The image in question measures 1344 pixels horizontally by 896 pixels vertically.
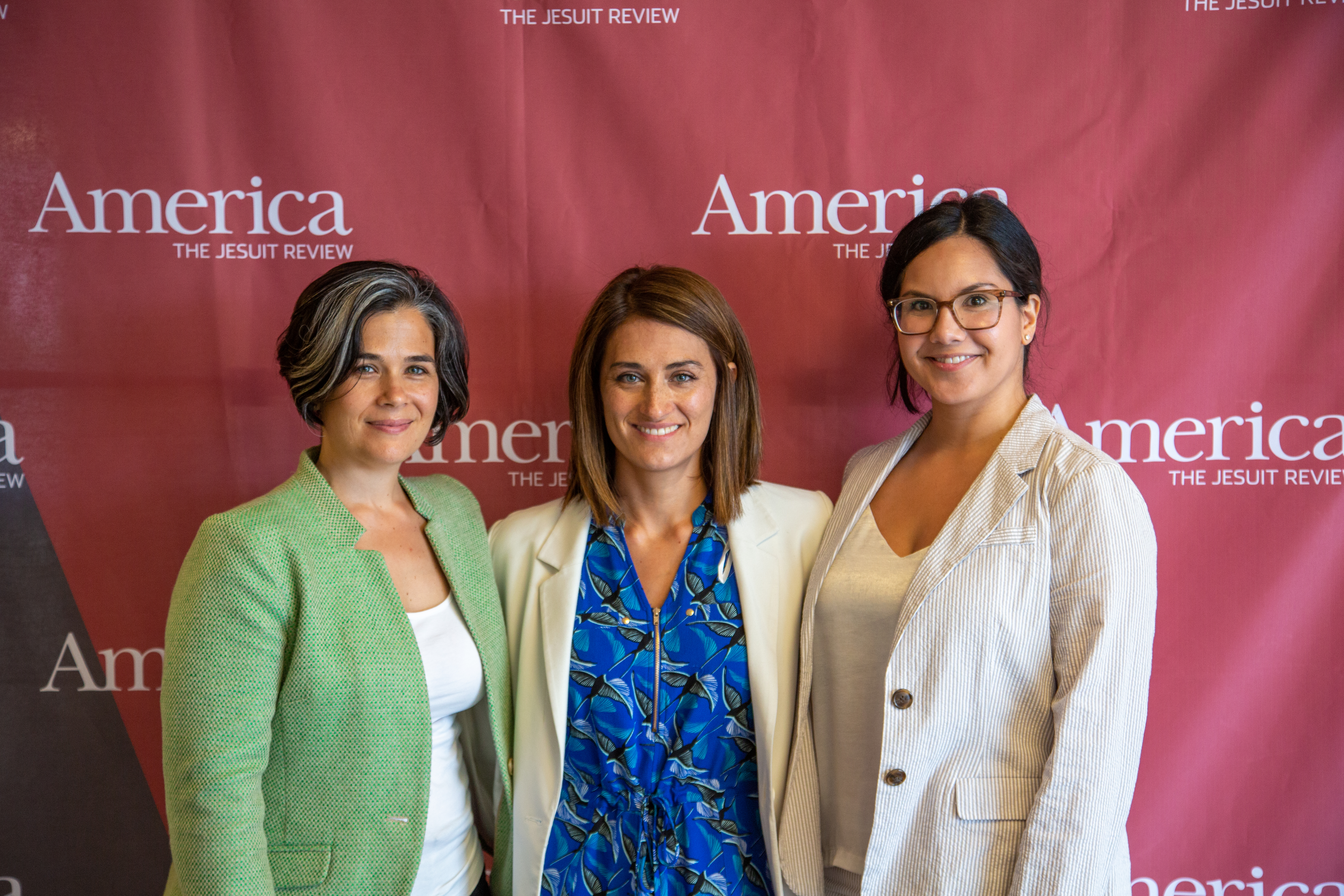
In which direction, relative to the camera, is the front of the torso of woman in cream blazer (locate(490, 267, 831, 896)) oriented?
toward the camera

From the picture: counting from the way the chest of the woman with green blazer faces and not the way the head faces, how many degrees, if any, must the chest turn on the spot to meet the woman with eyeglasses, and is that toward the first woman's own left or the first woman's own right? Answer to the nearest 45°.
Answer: approximately 45° to the first woman's own left

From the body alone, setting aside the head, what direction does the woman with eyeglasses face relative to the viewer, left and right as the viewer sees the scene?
facing the viewer and to the left of the viewer

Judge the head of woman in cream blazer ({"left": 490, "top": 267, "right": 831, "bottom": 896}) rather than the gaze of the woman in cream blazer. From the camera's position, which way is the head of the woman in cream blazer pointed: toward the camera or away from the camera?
toward the camera

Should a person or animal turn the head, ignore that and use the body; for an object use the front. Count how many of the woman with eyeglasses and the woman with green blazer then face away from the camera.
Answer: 0

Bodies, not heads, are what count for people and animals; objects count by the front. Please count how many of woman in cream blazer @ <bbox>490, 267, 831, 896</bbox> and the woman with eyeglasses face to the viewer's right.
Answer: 0

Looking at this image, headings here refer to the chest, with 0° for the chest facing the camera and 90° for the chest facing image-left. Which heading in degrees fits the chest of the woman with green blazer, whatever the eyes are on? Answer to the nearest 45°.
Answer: approximately 315°
